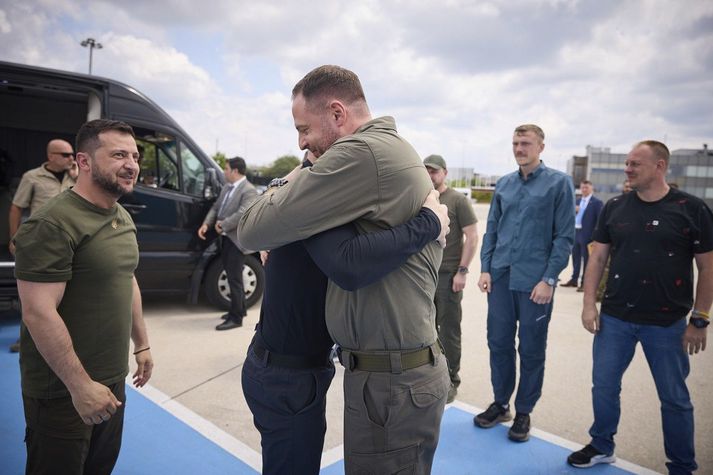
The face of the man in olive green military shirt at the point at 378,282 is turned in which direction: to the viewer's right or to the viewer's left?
to the viewer's left

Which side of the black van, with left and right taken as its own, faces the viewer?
right

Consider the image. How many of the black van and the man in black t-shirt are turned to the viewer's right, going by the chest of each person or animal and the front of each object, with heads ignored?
1

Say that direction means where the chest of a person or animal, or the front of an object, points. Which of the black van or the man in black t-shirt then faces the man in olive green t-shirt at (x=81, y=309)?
the man in black t-shirt

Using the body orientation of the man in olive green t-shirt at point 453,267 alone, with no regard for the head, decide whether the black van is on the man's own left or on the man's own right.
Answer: on the man's own right

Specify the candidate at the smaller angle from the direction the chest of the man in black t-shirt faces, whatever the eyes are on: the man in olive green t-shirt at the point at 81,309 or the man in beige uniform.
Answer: the man in olive green t-shirt

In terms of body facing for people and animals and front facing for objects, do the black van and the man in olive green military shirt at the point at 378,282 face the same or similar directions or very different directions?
very different directions

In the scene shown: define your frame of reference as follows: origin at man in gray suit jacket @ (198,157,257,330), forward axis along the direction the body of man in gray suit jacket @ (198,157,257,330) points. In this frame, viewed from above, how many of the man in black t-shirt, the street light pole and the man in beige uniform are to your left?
1

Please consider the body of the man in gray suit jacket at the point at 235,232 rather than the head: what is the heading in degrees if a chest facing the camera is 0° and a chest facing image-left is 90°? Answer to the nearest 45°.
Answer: approximately 45°

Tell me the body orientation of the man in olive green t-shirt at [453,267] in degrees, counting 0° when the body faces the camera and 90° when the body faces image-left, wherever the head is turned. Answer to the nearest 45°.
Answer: approximately 45°

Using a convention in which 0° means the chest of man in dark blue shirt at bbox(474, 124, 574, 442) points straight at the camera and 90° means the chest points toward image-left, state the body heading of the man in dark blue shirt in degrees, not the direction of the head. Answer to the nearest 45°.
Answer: approximately 45°
